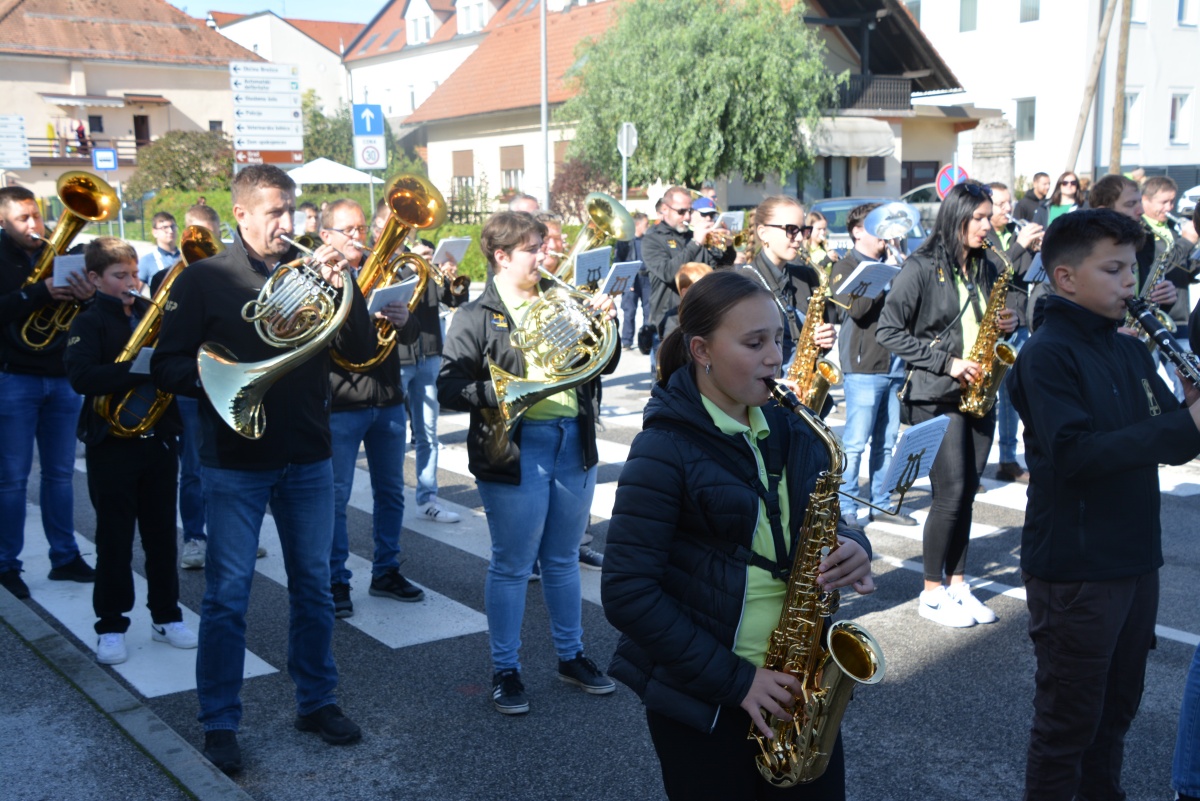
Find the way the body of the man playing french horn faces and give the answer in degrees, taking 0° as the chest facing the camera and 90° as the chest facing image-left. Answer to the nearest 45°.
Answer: approximately 315°

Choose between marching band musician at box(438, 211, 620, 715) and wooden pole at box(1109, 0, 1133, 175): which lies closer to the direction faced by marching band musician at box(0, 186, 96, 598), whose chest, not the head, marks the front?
the marching band musician

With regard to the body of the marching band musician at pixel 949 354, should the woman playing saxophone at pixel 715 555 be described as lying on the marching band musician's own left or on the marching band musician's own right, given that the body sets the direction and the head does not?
on the marching band musician's own right

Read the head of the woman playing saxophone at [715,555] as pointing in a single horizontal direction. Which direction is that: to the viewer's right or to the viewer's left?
to the viewer's right

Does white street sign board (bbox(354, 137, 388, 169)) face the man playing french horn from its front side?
yes

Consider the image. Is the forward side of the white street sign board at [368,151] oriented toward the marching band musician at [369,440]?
yes

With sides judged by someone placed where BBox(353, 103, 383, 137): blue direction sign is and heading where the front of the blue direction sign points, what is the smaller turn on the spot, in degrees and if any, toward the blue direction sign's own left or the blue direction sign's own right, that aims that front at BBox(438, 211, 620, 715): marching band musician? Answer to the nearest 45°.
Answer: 0° — it already faces them

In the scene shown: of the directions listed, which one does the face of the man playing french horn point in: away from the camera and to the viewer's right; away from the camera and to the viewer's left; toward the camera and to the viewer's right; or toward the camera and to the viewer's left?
toward the camera and to the viewer's right

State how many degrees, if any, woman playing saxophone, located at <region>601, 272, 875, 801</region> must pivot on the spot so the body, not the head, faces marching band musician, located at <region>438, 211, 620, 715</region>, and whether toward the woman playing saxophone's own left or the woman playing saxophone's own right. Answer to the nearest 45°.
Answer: approximately 180°

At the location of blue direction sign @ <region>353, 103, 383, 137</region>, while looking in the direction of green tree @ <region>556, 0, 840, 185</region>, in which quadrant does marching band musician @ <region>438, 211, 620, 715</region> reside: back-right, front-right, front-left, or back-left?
back-right

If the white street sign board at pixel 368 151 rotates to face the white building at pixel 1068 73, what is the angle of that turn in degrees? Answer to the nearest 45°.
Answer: approximately 135° to its left

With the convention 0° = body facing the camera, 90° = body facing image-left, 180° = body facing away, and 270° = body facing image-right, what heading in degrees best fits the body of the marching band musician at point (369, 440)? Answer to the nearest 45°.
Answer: approximately 315°
